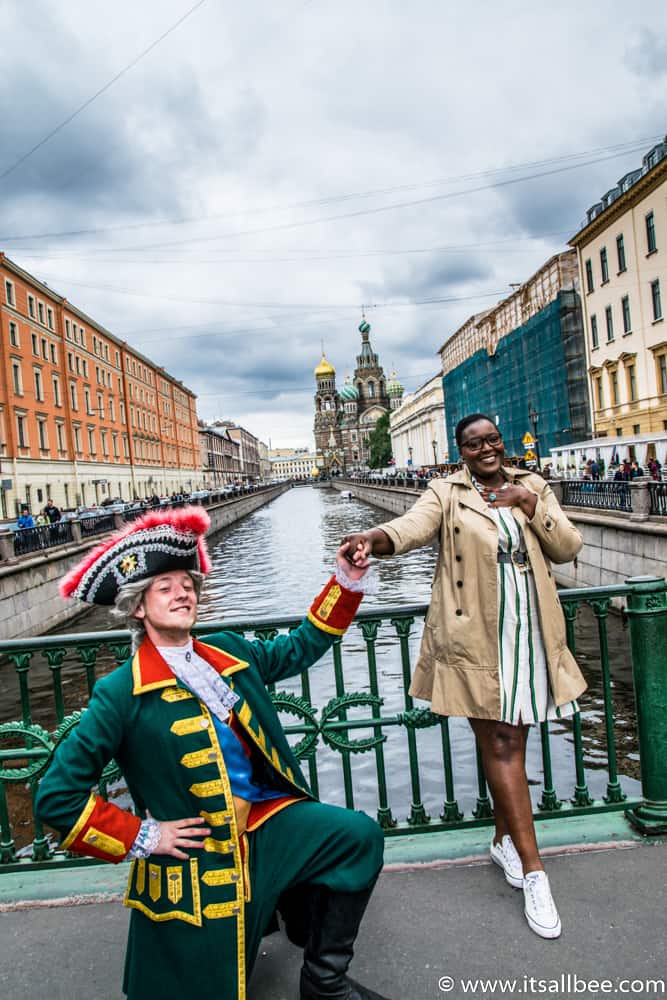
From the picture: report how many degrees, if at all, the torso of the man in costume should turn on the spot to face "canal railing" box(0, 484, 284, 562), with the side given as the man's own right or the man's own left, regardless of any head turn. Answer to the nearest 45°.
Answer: approximately 135° to the man's own left

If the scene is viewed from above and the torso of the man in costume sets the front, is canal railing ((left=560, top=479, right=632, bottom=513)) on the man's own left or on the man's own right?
on the man's own left

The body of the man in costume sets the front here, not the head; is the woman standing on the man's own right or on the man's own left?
on the man's own left

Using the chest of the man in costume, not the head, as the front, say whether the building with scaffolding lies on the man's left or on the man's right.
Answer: on the man's left

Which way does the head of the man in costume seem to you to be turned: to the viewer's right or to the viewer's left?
to the viewer's right

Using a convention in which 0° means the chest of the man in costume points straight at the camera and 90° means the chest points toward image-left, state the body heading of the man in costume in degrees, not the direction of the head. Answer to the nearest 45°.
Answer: approximately 315°

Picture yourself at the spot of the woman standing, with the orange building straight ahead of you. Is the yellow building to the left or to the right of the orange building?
right

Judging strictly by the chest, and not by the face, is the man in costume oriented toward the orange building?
no

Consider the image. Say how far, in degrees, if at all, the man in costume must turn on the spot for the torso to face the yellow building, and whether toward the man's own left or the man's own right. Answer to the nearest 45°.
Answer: approximately 90° to the man's own left
